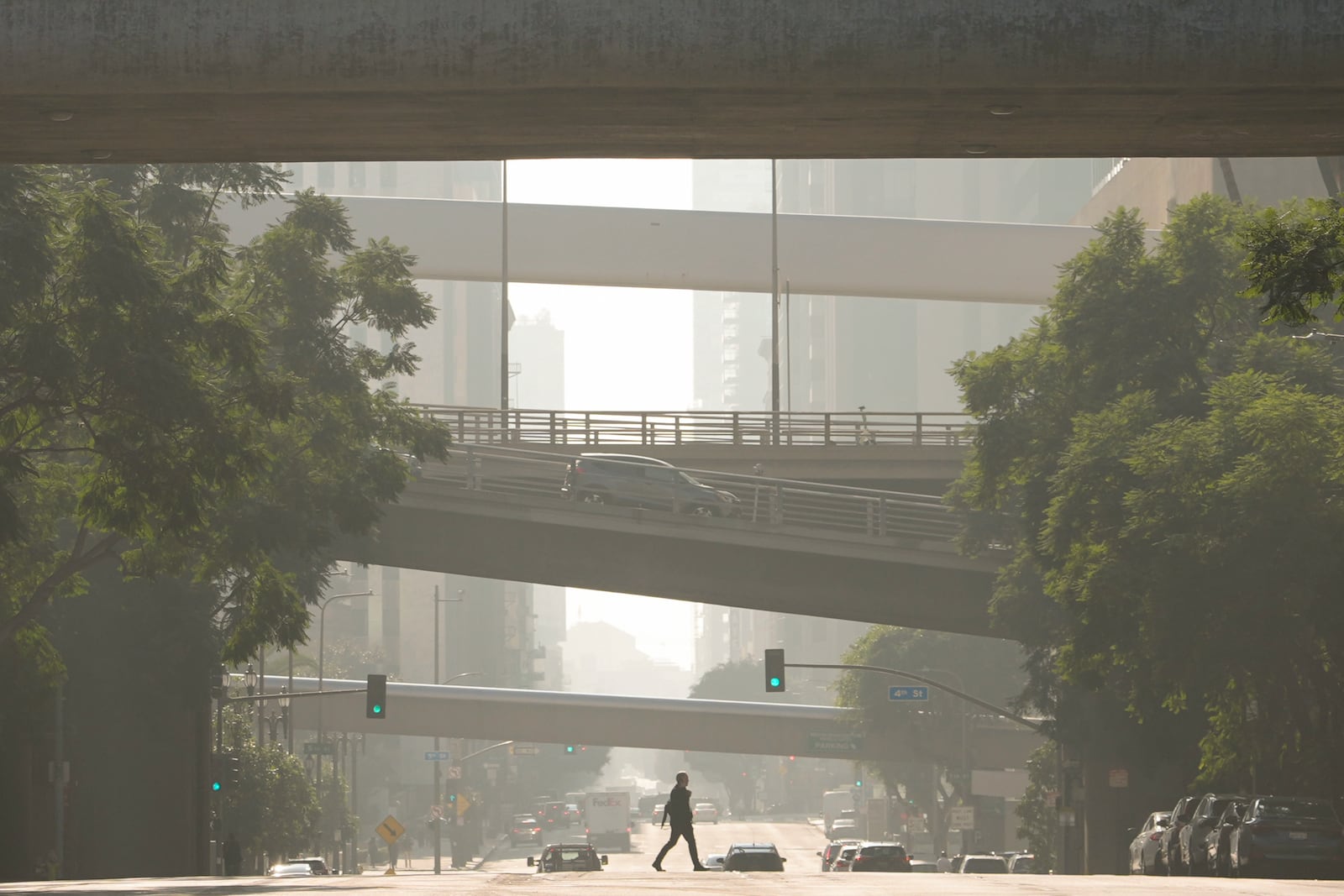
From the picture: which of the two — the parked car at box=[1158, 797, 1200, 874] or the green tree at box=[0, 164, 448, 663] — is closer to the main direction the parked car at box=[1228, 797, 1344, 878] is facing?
the parked car

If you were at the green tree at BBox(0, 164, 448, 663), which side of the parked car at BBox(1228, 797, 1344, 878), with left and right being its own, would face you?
left

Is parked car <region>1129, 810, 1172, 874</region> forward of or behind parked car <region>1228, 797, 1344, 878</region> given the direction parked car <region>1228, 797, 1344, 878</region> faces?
forward

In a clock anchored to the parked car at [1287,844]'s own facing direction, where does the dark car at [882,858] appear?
The dark car is roughly at 11 o'clock from the parked car.

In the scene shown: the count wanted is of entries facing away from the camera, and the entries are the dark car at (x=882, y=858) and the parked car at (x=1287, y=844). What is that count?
2

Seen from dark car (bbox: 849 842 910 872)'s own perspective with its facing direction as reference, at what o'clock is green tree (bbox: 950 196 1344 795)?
The green tree is roughly at 5 o'clock from the dark car.

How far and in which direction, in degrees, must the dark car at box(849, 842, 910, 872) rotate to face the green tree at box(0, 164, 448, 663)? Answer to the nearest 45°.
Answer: approximately 135° to its left

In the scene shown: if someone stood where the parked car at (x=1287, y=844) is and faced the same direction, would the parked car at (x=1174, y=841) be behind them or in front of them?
in front

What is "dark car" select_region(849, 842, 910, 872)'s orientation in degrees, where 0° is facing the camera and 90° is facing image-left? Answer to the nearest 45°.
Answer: approximately 180°

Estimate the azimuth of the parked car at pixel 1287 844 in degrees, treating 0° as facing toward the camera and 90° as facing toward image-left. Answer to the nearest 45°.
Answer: approximately 180°
